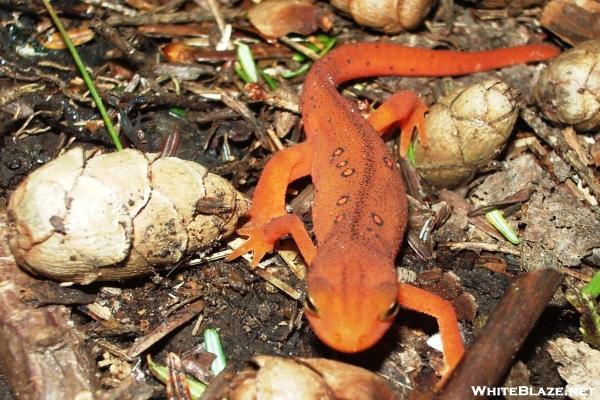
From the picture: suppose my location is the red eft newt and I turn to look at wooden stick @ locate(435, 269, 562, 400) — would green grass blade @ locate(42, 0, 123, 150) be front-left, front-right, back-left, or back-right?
back-right

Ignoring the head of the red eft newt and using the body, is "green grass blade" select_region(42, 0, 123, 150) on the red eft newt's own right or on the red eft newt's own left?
on the red eft newt's own right

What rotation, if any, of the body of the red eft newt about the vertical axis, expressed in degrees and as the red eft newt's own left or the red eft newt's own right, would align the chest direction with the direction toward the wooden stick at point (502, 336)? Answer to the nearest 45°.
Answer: approximately 45° to the red eft newt's own left

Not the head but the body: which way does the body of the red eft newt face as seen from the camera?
toward the camera

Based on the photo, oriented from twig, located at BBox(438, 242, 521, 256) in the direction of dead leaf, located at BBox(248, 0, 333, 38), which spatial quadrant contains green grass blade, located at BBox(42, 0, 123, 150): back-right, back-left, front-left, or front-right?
front-left

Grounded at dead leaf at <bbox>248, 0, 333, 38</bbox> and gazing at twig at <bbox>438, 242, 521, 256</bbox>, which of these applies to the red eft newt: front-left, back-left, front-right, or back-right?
front-right

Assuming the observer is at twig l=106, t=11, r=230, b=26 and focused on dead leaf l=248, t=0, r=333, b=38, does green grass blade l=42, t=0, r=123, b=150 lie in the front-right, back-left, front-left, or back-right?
back-right

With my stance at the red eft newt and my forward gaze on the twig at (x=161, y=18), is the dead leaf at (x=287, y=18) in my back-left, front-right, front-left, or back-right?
front-right

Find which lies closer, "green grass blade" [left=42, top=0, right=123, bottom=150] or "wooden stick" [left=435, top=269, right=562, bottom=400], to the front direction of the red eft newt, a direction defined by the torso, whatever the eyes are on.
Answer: the wooden stick

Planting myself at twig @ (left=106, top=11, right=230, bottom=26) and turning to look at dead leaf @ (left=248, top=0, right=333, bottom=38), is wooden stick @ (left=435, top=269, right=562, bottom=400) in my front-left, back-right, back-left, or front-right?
front-right
